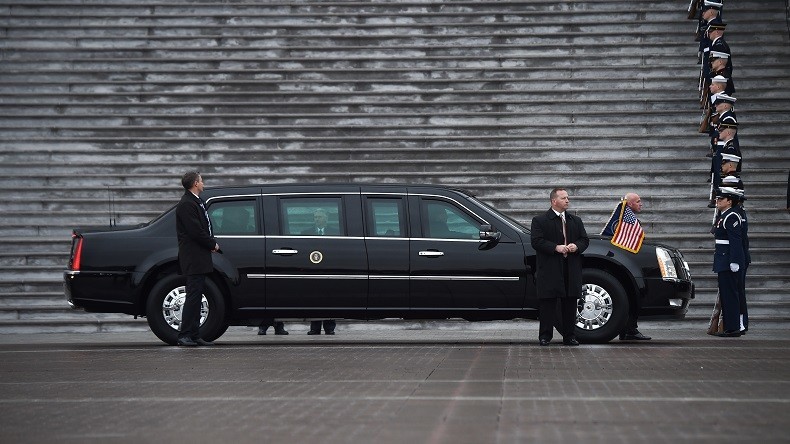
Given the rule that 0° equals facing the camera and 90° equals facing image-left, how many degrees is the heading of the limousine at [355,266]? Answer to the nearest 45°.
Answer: approximately 270°

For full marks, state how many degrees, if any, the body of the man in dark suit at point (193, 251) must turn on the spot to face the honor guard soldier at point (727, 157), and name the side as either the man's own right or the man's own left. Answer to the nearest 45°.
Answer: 0° — they already face them

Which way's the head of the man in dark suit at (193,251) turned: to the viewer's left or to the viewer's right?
to the viewer's right

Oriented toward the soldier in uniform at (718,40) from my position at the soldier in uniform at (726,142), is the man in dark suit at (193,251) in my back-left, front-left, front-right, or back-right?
back-left

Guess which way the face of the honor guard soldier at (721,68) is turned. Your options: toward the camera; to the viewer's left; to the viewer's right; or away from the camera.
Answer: to the viewer's left

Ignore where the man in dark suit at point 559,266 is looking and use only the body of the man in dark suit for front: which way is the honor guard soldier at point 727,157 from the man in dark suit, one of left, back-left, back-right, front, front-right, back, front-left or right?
back-left

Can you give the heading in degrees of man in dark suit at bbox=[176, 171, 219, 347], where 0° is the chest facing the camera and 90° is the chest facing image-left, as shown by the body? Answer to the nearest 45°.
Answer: approximately 270°

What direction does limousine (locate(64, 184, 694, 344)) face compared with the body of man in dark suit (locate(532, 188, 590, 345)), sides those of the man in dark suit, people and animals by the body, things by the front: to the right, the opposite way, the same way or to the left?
to the left
